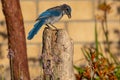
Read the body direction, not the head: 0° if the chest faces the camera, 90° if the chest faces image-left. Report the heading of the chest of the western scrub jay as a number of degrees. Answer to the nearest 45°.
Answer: approximately 270°

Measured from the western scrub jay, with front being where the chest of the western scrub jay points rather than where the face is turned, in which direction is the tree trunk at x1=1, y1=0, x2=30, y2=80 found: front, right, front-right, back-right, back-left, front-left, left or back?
back
